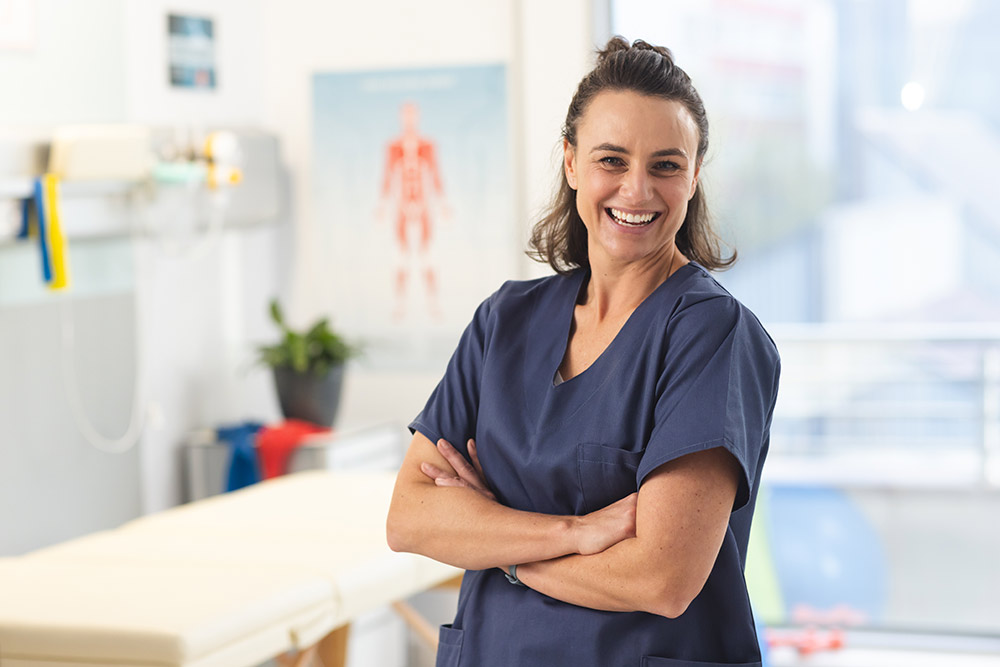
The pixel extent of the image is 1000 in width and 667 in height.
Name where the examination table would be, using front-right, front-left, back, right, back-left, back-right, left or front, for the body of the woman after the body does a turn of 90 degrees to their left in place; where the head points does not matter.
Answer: back

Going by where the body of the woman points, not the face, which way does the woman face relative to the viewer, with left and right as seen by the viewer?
facing the viewer and to the left of the viewer

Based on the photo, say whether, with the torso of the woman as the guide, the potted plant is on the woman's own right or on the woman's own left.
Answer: on the woman's own right

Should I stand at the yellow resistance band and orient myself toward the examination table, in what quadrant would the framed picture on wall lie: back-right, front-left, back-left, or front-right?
back-left

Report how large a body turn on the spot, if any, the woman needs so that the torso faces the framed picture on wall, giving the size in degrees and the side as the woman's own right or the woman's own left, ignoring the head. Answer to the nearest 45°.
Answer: approximately 90° to the woman's own right
